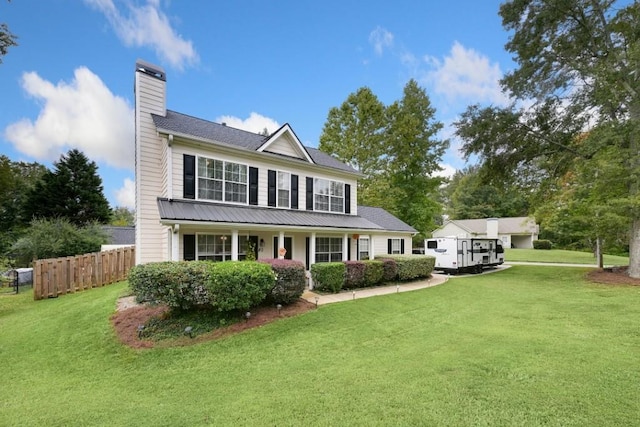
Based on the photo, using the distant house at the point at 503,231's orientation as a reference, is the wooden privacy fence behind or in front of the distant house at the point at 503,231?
in front

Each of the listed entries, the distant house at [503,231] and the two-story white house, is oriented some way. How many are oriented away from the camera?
0

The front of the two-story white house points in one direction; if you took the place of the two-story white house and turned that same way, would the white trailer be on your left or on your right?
on your left

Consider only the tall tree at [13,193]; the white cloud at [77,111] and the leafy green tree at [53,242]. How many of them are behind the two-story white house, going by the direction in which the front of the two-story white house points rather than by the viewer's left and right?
3

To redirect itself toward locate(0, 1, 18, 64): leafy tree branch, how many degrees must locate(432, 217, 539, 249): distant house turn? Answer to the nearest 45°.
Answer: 0° — it already faces it

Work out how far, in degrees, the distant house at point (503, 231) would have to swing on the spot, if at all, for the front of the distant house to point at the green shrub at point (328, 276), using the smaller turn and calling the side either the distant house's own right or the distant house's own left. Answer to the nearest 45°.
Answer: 0° — it already faces it

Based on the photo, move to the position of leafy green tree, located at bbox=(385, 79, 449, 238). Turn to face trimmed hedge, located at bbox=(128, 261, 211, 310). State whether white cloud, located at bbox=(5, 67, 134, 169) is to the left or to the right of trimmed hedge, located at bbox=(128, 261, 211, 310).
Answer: right

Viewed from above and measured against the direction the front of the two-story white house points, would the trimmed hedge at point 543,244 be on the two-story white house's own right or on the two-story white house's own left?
on the two-story white house's own left

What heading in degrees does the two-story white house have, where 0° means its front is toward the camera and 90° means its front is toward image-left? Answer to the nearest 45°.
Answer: approximately 315°

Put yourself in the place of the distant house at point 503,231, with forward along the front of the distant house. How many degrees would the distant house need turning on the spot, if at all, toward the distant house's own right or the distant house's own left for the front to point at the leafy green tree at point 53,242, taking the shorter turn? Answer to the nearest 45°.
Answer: approximately 45° to the distant house's own right

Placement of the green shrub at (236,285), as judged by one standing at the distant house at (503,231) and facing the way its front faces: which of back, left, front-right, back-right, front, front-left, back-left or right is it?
front

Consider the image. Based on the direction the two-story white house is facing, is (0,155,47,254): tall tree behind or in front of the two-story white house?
behind

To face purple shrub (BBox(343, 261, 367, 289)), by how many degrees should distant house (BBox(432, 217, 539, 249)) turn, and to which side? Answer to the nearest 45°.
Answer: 0° — it already faces it

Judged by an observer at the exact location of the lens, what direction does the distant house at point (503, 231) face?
facing the viewer

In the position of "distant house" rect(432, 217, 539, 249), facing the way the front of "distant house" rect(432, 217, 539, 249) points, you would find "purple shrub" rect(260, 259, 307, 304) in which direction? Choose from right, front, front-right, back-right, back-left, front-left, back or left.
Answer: front

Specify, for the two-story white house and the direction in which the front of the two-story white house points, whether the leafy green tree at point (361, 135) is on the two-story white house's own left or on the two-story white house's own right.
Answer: on the two-story white house's own left
